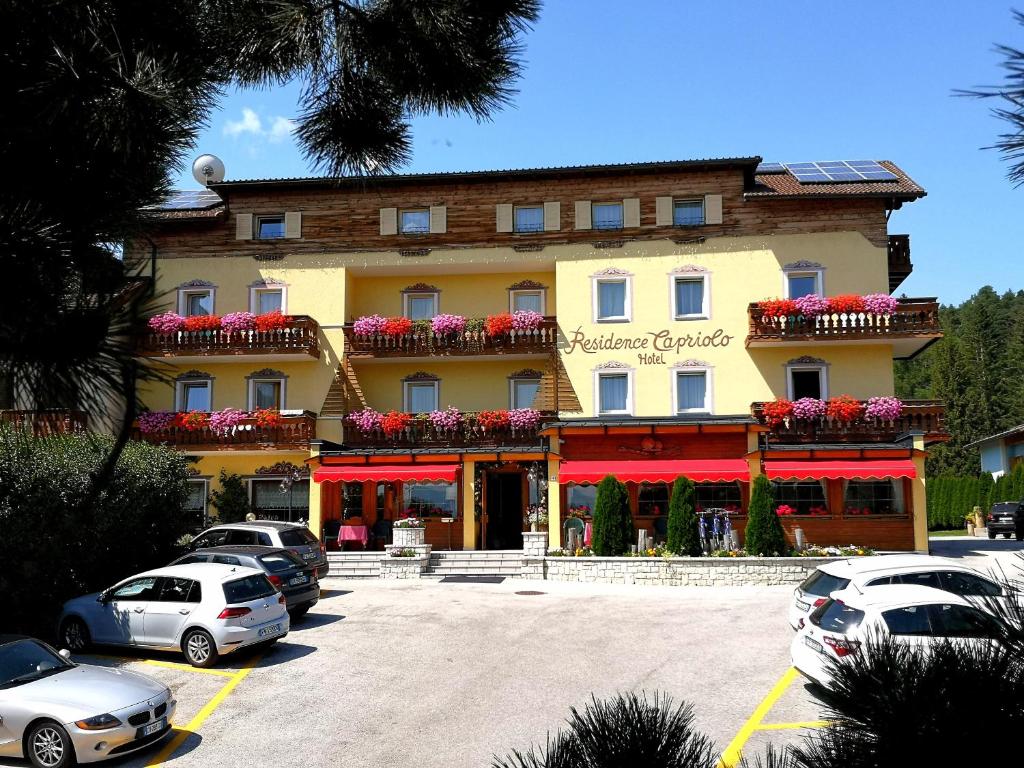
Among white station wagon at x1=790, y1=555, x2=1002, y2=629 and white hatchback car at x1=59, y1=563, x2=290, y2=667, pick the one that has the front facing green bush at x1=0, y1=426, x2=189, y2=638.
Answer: the white hatchback car

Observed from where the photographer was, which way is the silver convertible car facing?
facing the viewer and to the right of the viewer

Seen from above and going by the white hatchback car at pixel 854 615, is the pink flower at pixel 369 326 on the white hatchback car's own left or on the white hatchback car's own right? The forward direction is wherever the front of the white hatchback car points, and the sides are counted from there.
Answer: on the white hatchback car's own left

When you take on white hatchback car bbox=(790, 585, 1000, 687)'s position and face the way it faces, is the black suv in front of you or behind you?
in front

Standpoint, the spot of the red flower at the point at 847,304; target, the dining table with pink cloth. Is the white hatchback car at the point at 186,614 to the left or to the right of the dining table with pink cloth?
left

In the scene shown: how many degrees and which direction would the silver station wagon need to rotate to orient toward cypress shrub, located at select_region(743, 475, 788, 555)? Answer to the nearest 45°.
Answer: approximately 135° to its right

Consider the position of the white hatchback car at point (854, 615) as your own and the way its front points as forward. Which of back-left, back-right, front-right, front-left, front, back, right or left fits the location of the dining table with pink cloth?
left

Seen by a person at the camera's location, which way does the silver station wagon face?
facing away from the viewer and to the left of the viewer

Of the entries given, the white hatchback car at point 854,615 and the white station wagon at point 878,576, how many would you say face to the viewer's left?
0

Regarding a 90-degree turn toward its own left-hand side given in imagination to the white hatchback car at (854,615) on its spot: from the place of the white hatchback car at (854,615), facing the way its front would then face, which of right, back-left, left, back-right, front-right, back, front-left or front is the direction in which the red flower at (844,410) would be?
front-right

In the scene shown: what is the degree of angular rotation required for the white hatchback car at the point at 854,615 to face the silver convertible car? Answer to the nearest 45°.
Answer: approximately 180°

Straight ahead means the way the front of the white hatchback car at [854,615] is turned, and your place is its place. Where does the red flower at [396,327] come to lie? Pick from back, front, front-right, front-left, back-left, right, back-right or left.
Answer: left

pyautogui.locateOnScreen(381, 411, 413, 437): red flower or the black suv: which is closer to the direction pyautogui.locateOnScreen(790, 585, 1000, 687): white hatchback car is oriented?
the black suv

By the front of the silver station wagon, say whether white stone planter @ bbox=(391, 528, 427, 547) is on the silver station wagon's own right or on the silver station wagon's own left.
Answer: on the silver station wagon's own right

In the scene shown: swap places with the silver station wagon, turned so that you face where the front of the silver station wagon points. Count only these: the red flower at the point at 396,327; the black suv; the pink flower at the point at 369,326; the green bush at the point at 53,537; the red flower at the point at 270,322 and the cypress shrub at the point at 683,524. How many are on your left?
1

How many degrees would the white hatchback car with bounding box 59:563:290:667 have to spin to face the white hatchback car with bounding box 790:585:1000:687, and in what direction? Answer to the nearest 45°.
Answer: approximately 180°

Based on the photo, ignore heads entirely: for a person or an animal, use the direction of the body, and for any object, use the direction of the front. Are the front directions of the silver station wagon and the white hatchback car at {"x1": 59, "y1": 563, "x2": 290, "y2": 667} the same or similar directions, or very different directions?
same or similar directions

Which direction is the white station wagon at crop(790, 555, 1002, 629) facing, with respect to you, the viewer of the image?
facing away from the viewer and to the right of the viewer
